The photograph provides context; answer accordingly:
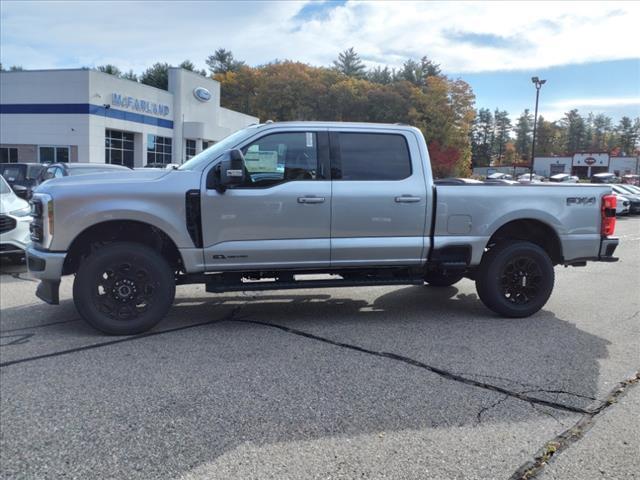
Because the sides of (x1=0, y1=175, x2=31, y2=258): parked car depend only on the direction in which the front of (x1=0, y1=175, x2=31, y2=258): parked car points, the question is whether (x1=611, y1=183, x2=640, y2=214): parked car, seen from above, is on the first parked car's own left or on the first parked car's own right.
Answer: on the first parked car's own left

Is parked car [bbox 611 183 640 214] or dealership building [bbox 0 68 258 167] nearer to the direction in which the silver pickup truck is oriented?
the dealership building

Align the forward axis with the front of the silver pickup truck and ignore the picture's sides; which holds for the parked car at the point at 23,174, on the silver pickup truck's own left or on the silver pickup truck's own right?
on the silver pickup truck's own right

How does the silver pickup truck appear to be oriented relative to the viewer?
to the viewer's left

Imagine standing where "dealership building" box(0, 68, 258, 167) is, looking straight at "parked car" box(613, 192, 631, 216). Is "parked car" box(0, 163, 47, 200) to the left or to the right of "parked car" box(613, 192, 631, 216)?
right

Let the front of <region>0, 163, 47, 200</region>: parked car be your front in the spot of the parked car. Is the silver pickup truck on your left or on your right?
on your left

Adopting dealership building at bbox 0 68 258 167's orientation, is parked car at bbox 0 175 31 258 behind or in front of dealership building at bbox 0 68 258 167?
in front

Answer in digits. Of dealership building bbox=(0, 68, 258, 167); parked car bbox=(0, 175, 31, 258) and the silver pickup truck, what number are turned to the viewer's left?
1

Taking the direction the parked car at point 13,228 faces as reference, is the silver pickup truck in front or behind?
in front

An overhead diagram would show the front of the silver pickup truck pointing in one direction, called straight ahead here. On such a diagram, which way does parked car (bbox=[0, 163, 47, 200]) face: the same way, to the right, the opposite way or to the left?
to the left

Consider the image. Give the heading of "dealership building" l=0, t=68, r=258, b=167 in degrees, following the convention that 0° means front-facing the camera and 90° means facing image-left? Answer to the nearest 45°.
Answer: approximately 315°

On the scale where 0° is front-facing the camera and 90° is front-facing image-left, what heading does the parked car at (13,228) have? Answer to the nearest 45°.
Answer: approximately 315°

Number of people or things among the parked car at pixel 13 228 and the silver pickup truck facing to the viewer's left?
1

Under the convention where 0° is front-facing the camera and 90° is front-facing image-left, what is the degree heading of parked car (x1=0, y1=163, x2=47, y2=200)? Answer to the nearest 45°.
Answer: approximately 45°
